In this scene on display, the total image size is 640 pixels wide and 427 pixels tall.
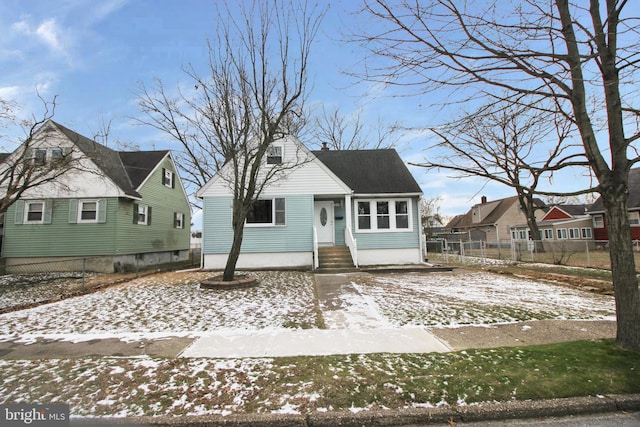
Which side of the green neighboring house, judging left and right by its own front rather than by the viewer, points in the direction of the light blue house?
left

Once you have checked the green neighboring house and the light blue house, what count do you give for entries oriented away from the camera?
0

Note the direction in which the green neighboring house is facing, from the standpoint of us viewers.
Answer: facing the viewer and to the left of the viewer

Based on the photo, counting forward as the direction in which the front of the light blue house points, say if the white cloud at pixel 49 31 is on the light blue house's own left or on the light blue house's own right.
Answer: on the light blue house's own right

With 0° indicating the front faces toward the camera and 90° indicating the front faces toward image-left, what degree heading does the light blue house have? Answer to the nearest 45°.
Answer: approximately 0°

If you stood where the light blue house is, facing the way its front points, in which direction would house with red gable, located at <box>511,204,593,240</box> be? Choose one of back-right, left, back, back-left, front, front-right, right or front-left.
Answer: back-left

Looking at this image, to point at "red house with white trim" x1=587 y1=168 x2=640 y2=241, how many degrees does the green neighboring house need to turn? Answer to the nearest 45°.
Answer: approximately 135° to its left

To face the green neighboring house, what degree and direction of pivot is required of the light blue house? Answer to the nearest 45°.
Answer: approximately 90° to its right

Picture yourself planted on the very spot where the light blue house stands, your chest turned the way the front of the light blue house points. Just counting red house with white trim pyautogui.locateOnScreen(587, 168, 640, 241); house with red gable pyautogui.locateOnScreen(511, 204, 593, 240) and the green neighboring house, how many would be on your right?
1

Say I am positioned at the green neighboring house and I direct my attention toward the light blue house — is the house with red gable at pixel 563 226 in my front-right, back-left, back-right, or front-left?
front-left

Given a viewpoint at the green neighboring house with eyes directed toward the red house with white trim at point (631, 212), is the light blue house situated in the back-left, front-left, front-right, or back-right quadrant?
front-right

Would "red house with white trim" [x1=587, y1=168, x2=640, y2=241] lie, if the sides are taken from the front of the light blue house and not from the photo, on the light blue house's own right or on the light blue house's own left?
on the light blue house's own left

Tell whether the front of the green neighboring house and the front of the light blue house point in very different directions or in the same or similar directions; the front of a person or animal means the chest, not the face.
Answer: same or similar directions
